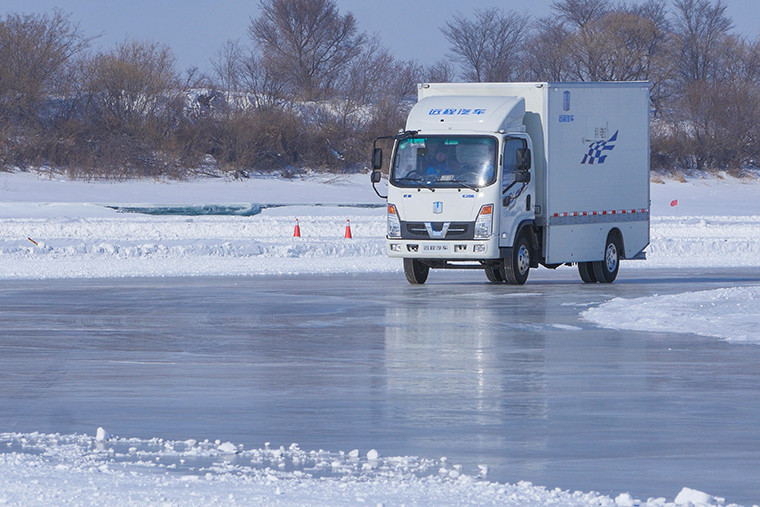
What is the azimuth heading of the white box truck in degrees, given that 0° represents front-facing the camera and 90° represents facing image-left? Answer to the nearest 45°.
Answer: approximately 45°
